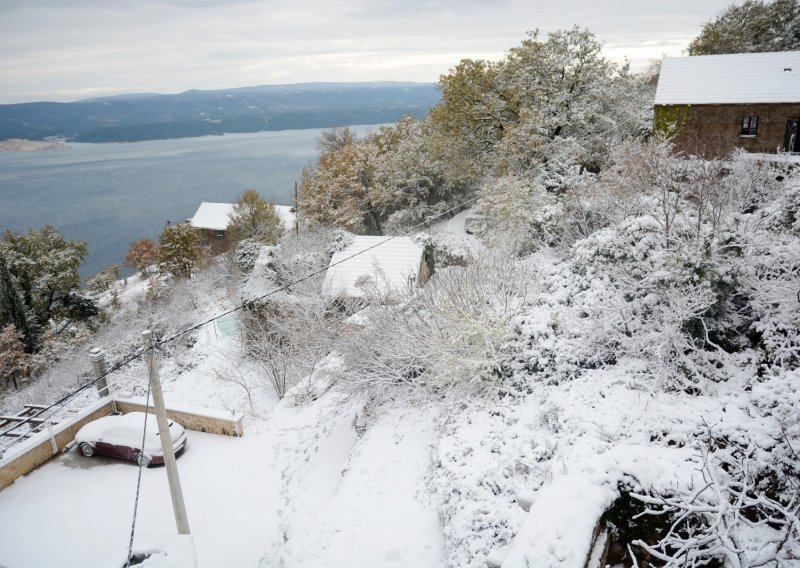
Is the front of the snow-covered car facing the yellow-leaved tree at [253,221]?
no

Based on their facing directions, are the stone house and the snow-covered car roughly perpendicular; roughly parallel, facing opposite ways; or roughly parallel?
roughly perpendicular

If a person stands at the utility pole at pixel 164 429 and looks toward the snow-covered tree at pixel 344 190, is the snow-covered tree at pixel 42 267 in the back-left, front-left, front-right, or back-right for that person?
front-left

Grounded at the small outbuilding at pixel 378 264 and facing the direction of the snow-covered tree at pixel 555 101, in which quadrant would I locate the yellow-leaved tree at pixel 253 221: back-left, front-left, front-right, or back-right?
back-left

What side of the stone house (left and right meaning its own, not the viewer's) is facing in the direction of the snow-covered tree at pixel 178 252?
right

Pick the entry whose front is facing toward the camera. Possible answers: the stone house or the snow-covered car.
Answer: the stone house

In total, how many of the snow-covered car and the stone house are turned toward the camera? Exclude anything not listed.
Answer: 1

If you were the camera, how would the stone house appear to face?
facing the viewer
